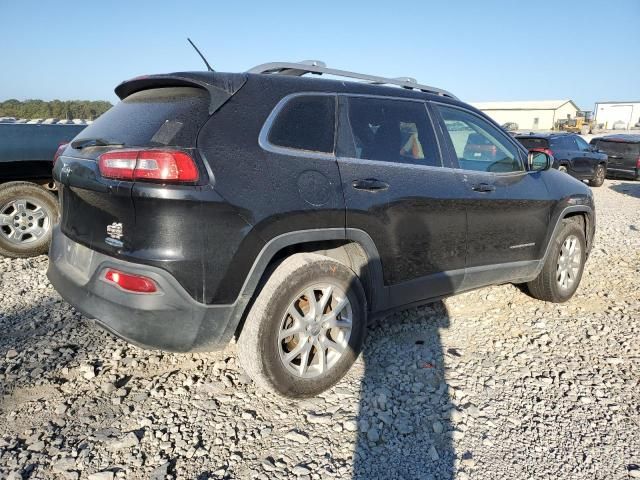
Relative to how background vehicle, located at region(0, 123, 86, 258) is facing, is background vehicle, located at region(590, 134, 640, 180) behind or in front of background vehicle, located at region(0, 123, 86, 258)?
behind

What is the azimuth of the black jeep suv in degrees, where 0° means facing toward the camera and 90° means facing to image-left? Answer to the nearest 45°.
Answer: approximately 225°

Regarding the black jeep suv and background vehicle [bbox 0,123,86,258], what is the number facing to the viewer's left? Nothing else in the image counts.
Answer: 1

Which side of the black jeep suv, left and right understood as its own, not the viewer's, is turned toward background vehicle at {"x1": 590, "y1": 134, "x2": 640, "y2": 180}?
front

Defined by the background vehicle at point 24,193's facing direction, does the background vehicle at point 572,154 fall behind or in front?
behind

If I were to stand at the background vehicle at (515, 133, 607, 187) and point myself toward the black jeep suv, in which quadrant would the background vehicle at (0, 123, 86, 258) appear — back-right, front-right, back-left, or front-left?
front-right

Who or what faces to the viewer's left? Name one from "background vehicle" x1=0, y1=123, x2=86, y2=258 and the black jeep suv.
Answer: the background vehicle

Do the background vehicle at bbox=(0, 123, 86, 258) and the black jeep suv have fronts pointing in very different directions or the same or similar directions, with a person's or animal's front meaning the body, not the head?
very different directions

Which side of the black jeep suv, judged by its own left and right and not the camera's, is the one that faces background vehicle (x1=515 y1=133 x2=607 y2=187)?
front

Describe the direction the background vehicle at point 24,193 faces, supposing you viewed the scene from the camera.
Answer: facing to the left of the viewer
